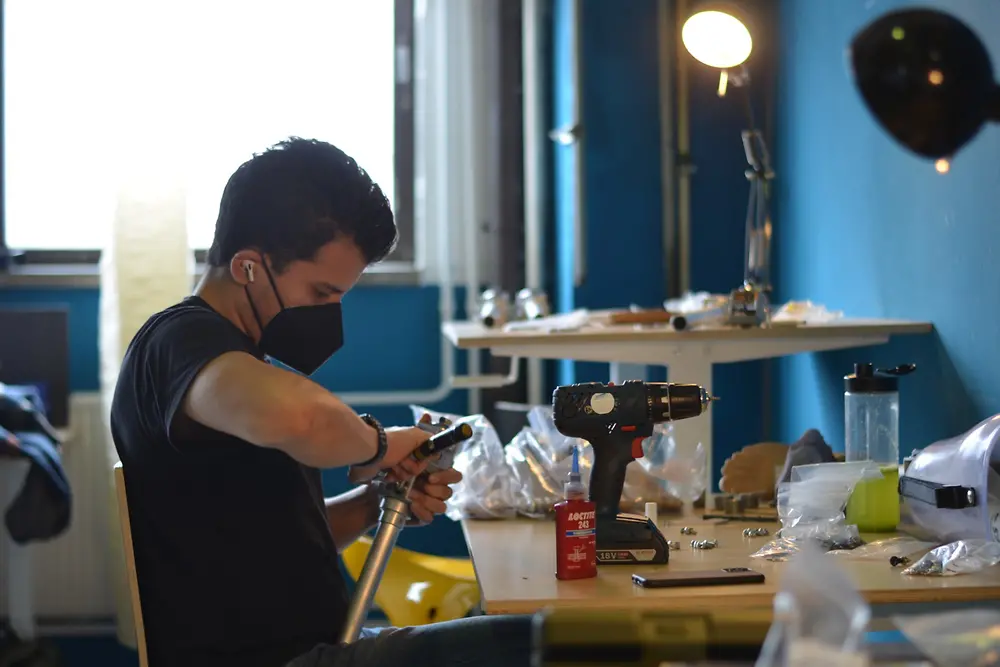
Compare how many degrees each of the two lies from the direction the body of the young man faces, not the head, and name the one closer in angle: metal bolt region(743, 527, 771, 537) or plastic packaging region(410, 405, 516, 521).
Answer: the metal bolt

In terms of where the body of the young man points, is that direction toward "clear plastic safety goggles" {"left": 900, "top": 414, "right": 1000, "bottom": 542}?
yes

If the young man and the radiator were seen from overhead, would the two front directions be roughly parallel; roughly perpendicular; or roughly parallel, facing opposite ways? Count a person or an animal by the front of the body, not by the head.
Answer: roughly perpendicular

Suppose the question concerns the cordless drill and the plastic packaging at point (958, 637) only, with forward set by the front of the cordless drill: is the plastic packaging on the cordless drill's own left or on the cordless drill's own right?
on the cordless drill's own right

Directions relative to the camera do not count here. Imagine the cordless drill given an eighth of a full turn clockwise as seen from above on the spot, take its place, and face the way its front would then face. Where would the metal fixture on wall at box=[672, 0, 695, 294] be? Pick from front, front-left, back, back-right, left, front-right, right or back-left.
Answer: back-left

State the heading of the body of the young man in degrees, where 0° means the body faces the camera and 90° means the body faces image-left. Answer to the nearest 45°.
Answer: approximately 270°

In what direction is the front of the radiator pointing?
toward the camera

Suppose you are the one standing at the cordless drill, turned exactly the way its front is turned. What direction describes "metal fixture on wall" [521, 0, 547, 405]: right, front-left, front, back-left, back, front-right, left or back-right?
left

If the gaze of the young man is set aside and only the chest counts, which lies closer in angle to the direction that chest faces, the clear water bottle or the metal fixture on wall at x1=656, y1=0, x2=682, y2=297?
the clear water bottle

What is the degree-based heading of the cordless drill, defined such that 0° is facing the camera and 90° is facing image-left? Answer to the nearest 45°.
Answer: approximately 270°
